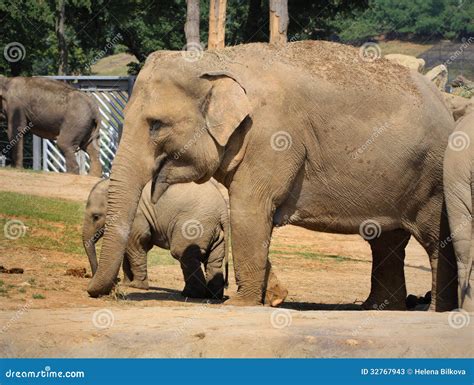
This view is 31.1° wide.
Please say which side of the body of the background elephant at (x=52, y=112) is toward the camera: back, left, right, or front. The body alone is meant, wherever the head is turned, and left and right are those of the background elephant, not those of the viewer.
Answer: left

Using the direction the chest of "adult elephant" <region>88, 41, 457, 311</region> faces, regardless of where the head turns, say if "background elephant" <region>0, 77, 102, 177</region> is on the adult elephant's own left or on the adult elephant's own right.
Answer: on the adult elephant's own right

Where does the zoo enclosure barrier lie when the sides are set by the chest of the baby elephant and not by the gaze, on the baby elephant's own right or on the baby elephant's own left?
on the baby elephant's own right

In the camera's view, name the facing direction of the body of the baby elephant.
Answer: to the viewer's left

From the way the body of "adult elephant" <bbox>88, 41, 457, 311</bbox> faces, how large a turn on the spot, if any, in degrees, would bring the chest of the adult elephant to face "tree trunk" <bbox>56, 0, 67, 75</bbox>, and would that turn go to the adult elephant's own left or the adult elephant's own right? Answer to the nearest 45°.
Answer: approximately 90° to the adult elephant's own right

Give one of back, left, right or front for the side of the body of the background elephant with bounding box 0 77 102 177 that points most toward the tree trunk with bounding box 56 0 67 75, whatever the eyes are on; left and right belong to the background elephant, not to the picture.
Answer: right

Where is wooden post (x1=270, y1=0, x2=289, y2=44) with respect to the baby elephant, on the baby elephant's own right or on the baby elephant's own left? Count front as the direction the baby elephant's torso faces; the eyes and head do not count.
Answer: on the baby elephant's own right

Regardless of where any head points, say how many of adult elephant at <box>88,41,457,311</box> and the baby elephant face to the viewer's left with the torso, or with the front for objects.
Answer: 2

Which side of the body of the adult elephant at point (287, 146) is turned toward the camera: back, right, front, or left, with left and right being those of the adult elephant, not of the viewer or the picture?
left

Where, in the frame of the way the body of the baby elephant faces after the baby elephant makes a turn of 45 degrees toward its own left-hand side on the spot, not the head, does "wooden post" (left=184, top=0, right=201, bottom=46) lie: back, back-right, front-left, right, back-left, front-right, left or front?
back-right

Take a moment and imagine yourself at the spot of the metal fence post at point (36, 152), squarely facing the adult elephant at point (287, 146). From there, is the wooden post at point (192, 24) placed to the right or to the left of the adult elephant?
left

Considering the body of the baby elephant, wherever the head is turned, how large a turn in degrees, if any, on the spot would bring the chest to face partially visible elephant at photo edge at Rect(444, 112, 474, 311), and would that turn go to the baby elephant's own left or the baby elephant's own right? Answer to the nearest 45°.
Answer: approximately 135° to the baby elephant's own left
